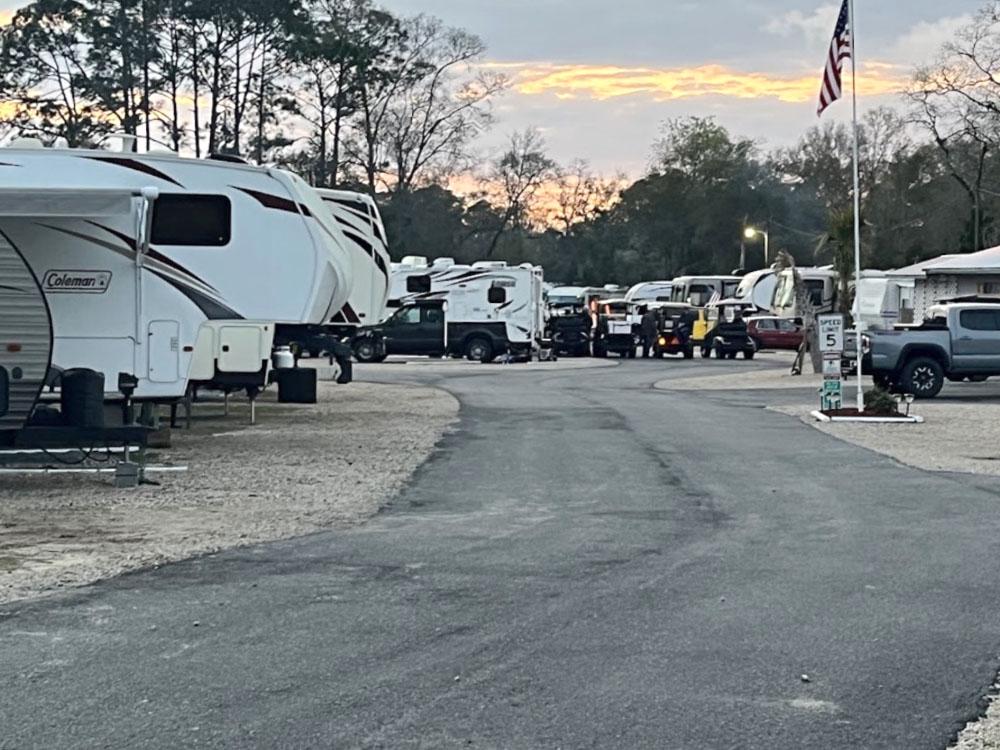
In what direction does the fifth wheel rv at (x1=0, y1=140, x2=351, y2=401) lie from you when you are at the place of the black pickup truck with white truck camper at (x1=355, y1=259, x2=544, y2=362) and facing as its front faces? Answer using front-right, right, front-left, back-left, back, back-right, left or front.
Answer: left

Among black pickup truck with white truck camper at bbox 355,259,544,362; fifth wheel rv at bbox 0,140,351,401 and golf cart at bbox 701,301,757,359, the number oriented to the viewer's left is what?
1

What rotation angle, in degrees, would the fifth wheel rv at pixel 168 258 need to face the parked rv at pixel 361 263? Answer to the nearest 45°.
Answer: approximately 45° to its left

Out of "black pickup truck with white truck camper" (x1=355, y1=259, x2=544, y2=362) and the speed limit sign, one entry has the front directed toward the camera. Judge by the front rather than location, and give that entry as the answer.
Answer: the speed limit sign

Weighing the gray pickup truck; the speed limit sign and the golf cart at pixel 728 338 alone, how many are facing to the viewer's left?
0

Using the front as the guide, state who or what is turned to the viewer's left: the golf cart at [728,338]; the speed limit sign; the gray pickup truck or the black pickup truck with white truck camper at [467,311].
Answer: the black pickup truck with white truck camper

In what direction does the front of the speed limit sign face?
toward the camera

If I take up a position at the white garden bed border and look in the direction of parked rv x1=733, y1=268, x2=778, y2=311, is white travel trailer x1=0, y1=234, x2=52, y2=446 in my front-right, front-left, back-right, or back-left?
back-left

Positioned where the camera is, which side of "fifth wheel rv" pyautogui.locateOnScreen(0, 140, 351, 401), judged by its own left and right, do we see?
right

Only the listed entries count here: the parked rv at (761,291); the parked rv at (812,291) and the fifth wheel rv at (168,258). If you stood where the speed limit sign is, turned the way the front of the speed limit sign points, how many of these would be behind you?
2

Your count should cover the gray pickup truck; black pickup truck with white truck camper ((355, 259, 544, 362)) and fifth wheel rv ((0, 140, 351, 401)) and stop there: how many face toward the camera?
0

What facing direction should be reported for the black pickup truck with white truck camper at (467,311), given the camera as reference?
facing to the left of the viewer

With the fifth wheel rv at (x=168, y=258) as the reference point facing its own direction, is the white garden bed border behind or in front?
in front
